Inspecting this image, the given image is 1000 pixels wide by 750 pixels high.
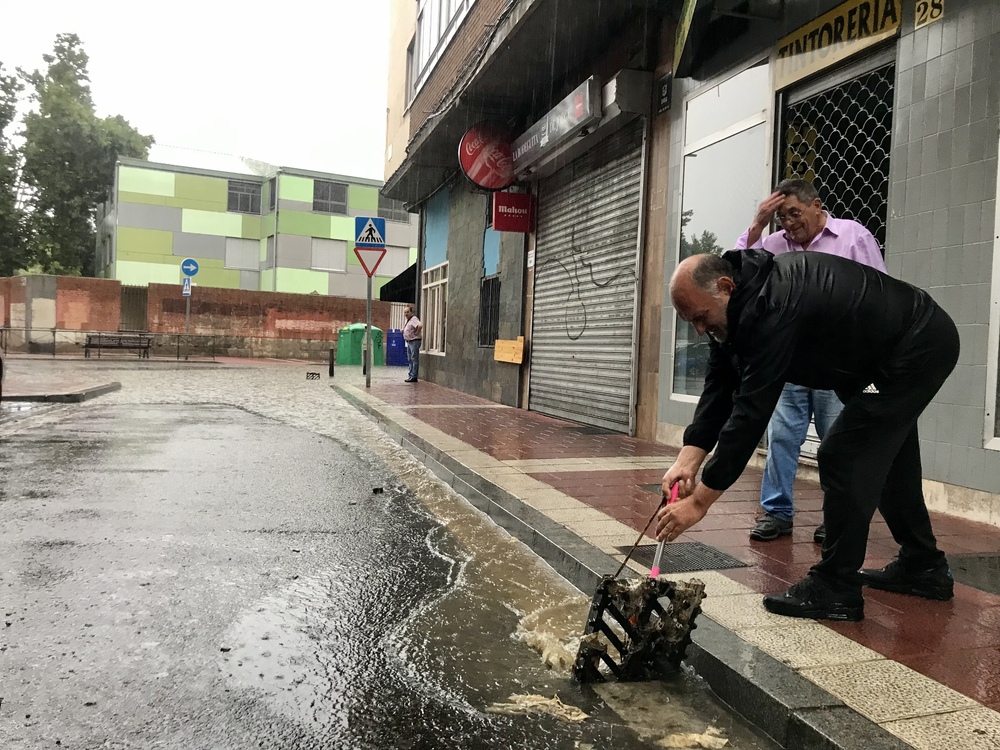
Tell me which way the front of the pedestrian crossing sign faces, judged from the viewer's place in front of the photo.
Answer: facing the viewer

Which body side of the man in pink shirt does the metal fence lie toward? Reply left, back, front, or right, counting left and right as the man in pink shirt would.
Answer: right

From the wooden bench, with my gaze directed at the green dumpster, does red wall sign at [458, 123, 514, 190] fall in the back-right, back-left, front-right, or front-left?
front-right

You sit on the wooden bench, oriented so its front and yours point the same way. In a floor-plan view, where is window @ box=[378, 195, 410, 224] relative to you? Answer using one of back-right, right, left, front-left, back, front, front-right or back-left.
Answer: back-left

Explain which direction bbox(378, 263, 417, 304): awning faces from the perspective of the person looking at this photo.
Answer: facing to the left of the viewer

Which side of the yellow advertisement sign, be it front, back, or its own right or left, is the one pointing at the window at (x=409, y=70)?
right

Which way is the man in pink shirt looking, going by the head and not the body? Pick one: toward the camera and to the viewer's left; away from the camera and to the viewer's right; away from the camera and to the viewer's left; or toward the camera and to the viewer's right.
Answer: toward the camera and to the viewer's left

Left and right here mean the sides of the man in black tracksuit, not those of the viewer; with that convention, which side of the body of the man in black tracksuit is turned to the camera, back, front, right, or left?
left

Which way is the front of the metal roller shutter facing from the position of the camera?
facing the viewer and to the left of the viewer

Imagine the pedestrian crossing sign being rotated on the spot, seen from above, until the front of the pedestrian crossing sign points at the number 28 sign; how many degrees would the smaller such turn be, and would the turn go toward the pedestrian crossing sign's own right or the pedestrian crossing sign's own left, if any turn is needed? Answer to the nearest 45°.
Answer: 0° — it already faces it

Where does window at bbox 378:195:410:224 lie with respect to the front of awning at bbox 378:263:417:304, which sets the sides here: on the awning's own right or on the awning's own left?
on the awning's own right

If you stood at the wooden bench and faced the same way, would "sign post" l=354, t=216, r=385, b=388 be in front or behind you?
in front
